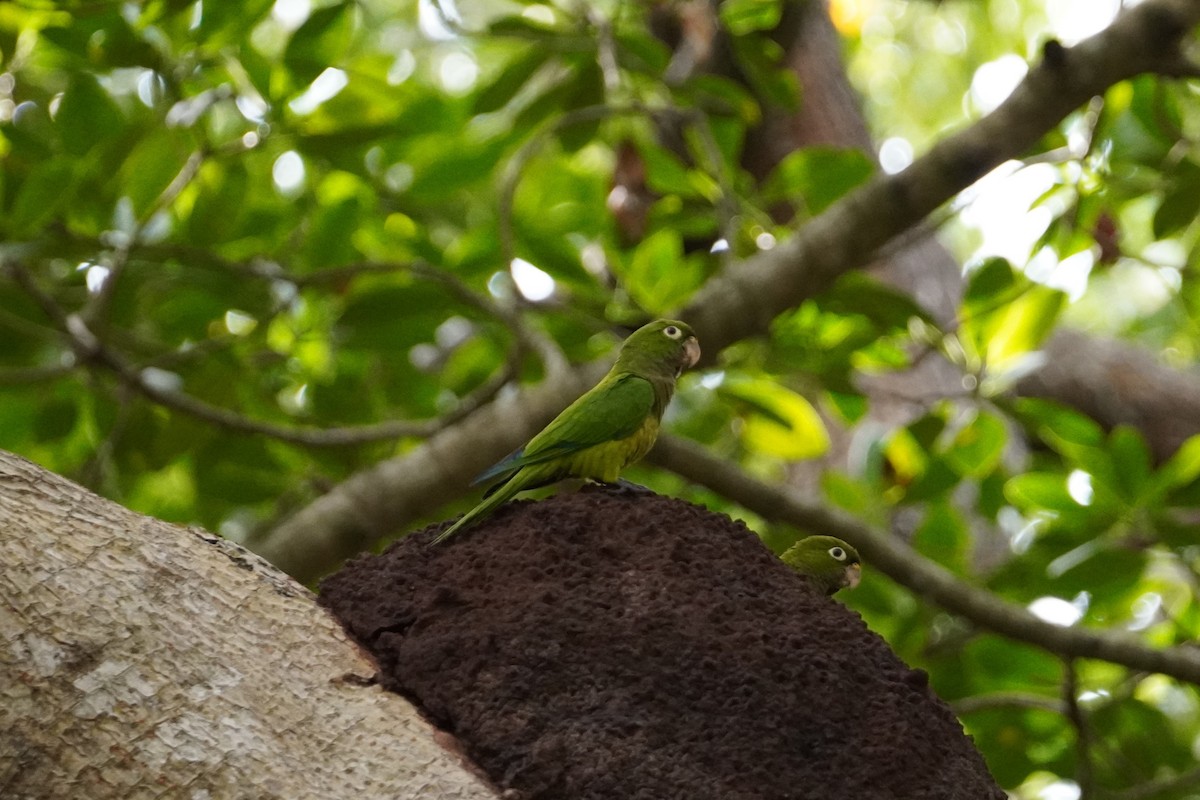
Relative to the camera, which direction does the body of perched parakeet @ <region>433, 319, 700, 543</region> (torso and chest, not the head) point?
to the viewer's right

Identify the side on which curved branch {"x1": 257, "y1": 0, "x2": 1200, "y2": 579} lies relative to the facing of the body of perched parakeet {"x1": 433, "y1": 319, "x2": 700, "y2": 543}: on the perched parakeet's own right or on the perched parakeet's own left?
on the perched parakeet's own left

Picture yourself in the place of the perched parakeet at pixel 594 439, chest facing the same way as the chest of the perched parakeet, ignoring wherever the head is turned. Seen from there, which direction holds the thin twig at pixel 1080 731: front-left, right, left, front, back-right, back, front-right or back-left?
front-left

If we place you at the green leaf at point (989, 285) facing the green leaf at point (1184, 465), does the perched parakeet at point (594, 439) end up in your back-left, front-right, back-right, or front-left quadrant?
back-right

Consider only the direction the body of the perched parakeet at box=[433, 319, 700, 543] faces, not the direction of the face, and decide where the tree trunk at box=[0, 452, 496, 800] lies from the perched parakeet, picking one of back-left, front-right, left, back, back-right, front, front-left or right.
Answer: back-right
